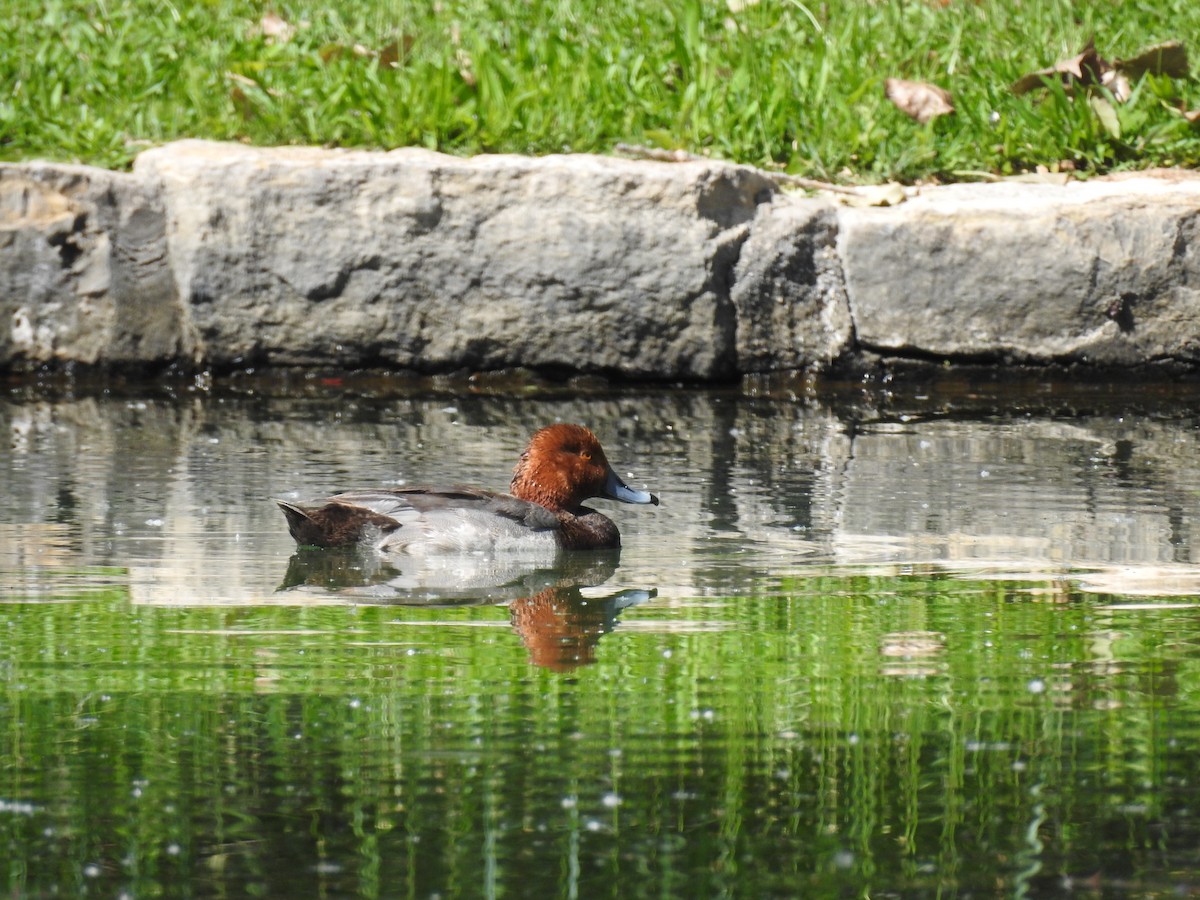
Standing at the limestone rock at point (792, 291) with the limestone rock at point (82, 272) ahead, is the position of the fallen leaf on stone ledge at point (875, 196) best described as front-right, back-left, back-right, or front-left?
back-right

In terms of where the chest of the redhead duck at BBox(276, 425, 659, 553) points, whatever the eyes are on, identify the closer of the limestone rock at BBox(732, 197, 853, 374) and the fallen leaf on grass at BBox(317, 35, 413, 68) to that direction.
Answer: the limestone rock

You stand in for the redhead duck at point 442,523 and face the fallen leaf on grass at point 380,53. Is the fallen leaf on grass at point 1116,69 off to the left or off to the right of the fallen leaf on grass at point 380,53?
right

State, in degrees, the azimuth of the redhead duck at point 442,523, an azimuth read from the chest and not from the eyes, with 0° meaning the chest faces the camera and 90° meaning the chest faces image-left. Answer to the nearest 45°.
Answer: approximately 270°

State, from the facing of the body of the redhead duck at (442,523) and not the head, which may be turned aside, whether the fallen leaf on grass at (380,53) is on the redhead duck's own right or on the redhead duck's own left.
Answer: on the redhead duck's own left

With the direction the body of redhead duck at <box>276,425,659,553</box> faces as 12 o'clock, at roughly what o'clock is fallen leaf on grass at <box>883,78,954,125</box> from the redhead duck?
The fallen leaf on grass is roughly at 10 o'clock from the redhead duck.

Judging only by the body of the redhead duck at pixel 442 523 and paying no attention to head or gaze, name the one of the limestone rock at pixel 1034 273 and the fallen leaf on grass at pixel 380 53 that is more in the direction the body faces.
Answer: the limestone rock

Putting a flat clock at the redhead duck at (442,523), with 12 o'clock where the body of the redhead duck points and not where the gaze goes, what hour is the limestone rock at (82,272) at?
The limestone rock is roughly at 8 o'clock from the redhead duck.

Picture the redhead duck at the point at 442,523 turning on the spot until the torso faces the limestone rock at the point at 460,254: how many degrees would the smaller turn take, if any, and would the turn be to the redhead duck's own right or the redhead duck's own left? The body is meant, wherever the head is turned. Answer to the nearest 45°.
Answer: approximately 90° to the redhead duck's own left
